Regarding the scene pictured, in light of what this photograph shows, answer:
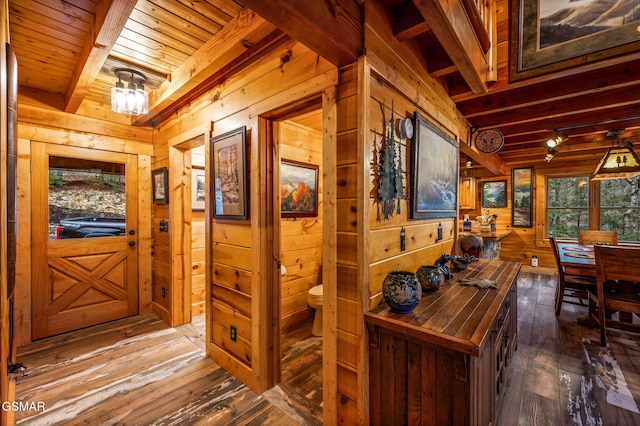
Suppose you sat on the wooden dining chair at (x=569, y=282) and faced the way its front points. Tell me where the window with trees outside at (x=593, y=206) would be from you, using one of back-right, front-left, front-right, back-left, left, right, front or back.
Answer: left

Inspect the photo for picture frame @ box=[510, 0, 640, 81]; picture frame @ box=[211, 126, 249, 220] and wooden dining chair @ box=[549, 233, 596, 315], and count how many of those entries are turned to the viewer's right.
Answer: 1

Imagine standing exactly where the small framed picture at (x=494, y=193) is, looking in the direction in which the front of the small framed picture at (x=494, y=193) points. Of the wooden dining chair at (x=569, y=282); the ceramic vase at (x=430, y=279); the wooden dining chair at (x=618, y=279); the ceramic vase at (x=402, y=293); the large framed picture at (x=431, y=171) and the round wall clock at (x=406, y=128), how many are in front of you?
6

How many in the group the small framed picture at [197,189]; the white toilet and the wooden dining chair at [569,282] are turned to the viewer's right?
1

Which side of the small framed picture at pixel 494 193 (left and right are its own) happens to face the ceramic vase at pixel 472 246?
front

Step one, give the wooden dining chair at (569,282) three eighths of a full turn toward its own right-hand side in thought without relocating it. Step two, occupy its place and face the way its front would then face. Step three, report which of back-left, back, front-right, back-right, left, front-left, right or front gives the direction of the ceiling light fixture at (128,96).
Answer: front

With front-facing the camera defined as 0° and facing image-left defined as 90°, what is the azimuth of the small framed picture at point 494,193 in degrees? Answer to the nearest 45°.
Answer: approximately 0°

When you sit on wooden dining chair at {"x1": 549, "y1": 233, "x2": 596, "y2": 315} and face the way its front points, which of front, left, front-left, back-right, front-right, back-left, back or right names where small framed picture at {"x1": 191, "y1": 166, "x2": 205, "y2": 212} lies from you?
back-right
